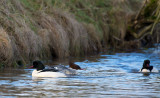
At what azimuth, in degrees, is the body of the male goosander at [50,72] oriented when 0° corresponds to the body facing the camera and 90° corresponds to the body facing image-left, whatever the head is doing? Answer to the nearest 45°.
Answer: approximately 90°
